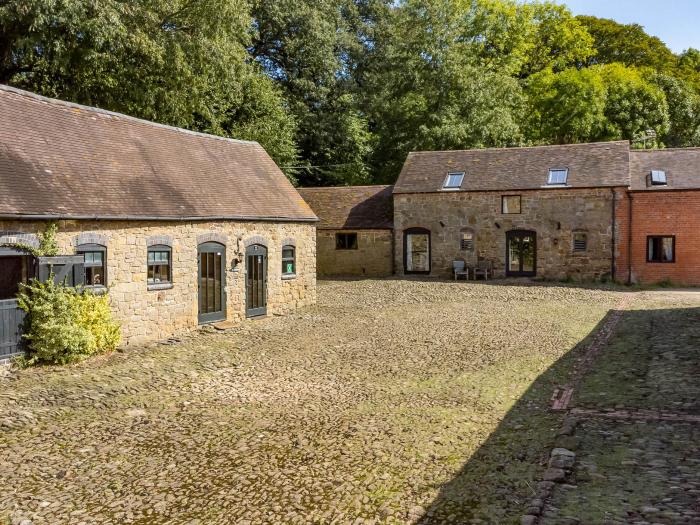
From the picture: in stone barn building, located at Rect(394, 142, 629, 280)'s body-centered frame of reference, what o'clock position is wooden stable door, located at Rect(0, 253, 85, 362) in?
The wooden stable door is roughly at 1 o'clock from the stone barn building.

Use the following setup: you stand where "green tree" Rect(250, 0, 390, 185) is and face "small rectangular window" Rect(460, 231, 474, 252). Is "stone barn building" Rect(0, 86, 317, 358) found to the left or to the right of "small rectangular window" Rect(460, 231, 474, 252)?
right

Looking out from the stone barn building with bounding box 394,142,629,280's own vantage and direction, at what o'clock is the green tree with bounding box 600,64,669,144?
The green tree is roughly at 7 o'clock from the stone barn building.

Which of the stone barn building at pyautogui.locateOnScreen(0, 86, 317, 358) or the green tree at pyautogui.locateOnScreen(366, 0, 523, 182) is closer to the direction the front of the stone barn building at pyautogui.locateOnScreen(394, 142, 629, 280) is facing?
the stone barn building

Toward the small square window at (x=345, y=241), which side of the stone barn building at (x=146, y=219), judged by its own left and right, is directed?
left

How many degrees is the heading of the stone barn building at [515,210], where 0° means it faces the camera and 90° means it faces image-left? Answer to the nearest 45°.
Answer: approximately 0°

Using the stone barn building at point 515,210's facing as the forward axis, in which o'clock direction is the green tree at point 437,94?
The green tree is roughly at 5 o'clock from the stone barn building.

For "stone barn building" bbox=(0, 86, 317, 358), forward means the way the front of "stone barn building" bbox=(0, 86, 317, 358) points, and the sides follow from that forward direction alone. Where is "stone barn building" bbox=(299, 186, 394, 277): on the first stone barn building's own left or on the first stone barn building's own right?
on the first stone barn building's own left

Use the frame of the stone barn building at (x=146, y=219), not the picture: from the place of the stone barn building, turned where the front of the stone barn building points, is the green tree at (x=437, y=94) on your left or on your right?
on your left

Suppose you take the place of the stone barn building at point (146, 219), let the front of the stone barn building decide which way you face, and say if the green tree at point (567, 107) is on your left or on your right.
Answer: on your left

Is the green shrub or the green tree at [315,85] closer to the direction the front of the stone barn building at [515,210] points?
the green shrub

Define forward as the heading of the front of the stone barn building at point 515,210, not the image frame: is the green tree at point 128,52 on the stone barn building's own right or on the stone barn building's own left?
on the stone barn building's own right

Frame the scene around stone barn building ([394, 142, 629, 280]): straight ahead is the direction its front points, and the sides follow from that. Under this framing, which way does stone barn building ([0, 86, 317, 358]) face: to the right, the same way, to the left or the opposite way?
to the left

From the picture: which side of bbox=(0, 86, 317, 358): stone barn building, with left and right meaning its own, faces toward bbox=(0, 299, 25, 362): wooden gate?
right
